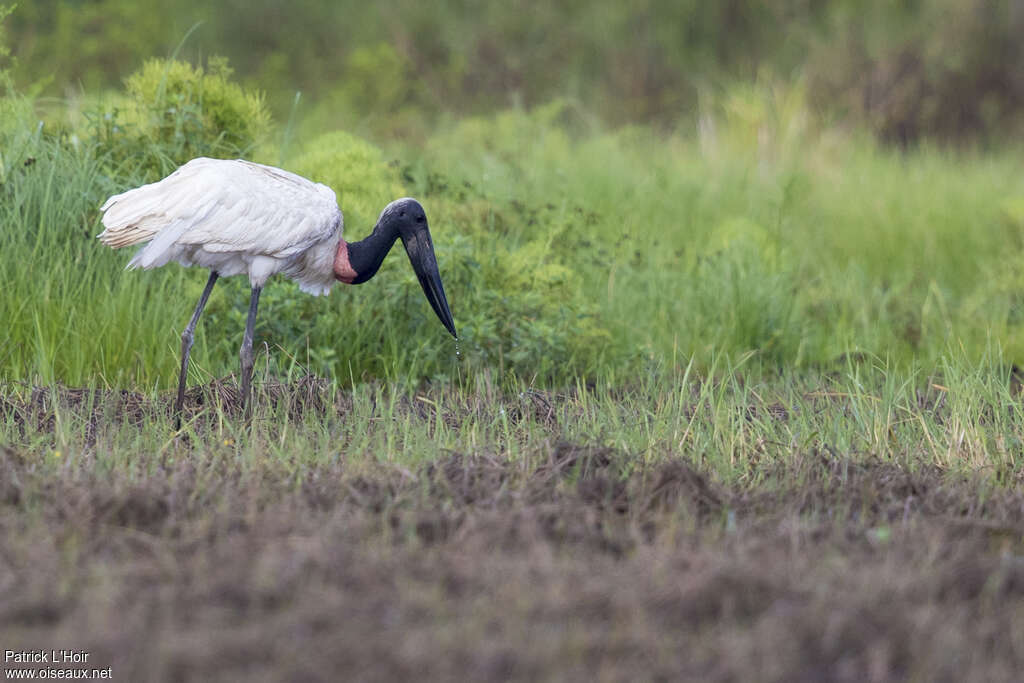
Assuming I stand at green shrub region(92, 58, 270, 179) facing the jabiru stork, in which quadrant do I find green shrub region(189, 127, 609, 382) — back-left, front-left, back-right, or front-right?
front-left

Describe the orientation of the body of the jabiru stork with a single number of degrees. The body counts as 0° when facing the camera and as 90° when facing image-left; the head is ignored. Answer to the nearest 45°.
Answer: approximately 270°

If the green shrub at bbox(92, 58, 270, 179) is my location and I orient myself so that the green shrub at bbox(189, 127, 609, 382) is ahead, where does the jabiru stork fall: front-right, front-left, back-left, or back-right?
front-right

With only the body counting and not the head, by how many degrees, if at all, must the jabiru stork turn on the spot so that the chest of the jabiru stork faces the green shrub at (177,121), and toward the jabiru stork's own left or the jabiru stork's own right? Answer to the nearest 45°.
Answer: approximately 90° to the jabiru stork's own left

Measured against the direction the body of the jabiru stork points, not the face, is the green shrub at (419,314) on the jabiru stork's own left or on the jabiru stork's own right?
on the jabiru stork's own left
